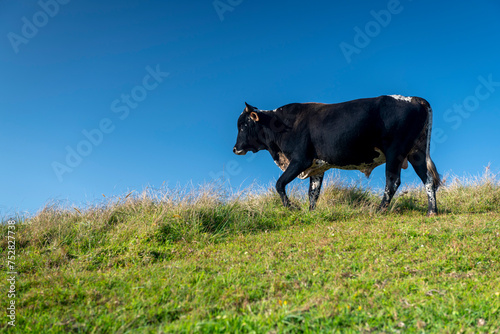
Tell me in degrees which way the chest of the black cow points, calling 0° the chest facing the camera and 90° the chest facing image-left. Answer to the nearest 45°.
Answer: approximately 90°
